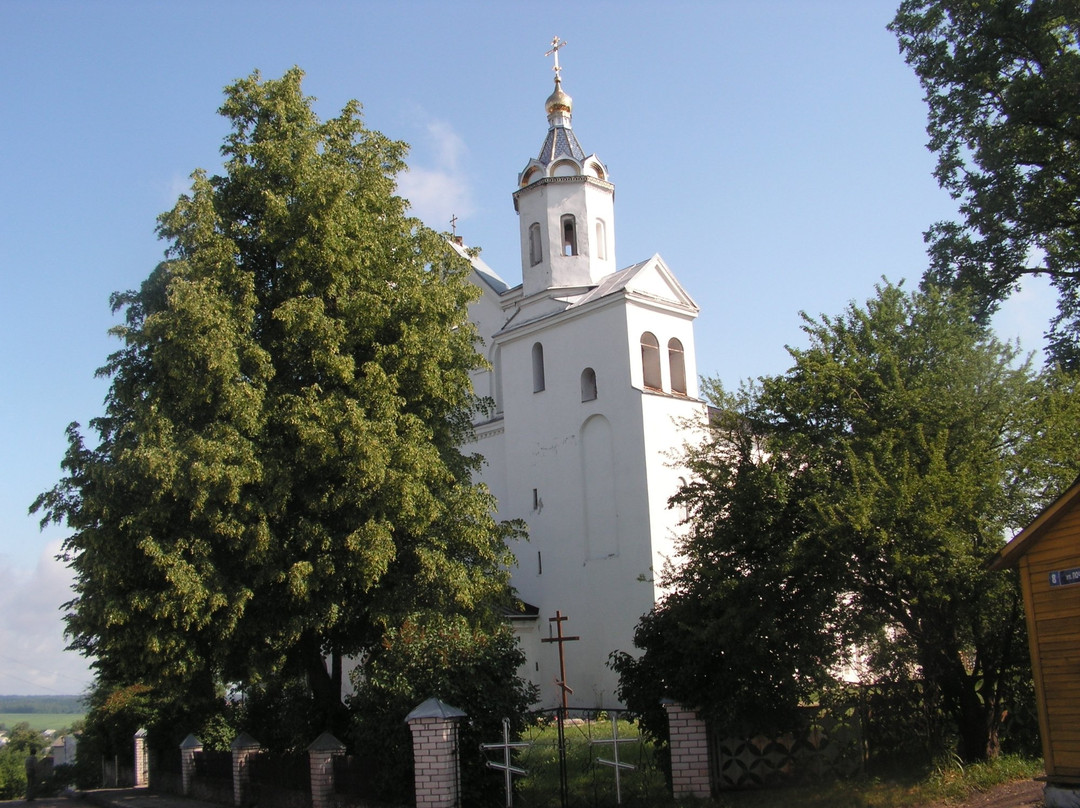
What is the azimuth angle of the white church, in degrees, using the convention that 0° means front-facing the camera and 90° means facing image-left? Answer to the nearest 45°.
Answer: approximately 315°

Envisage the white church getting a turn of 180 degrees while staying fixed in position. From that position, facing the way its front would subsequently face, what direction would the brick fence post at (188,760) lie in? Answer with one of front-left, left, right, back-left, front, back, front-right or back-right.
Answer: left

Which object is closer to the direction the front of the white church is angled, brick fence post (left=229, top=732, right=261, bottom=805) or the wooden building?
the wooden building

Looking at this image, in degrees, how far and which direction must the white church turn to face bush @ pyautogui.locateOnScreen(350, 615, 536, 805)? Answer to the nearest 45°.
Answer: approximately 45° to its right

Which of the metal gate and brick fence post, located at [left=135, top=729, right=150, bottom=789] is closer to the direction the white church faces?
the metal gate
